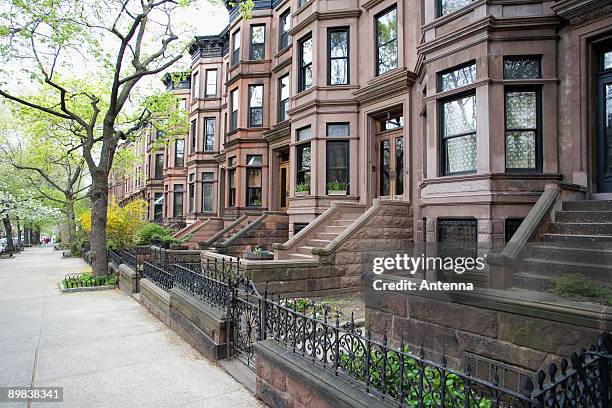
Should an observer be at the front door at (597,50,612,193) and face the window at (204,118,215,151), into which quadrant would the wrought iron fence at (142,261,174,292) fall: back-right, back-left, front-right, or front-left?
front-left

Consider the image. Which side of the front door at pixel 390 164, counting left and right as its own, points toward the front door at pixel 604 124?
left

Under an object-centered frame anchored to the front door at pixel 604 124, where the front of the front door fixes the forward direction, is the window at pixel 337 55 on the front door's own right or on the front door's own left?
on the front door's own right

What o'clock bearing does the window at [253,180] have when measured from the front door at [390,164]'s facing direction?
The window is roughly at 3 o'clock from the front door.

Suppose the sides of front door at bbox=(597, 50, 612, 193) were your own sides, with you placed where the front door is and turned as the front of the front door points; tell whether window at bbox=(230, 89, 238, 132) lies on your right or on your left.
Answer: on your right

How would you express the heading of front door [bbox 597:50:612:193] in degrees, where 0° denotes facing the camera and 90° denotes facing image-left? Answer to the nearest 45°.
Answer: approximately 45°

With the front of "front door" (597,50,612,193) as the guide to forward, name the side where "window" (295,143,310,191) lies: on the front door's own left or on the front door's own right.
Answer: on the front door's own right

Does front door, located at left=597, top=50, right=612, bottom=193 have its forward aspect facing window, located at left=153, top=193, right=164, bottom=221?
no

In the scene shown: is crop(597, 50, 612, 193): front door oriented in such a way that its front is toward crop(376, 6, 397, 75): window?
no

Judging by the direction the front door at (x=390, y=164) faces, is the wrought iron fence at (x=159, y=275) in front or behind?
in front

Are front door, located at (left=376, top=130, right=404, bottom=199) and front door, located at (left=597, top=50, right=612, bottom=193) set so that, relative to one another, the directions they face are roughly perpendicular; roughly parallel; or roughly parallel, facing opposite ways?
roughly parallel

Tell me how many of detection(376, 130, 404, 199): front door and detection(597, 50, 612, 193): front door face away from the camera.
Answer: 0

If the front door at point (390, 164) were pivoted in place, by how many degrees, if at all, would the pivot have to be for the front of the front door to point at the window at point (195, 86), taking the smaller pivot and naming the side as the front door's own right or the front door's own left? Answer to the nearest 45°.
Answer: approximately 90° to the front door's own right

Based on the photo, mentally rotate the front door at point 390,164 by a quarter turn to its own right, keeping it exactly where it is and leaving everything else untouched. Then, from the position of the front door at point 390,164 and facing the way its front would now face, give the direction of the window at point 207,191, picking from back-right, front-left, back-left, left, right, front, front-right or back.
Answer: front

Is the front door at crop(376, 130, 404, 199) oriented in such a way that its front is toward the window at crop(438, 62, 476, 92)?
no

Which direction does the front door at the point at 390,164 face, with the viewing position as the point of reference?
facing the viewer and to the left of the viewer

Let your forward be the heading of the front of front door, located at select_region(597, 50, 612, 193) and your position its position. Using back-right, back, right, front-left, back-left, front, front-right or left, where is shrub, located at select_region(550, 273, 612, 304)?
front-left

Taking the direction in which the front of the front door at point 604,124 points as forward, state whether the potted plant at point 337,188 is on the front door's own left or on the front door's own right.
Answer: on the front door's own right
